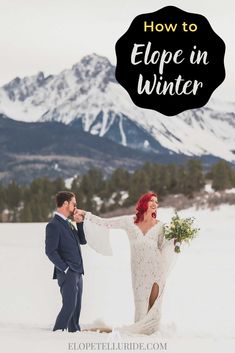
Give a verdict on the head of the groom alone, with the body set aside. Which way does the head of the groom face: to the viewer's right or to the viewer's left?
to the viewer's right

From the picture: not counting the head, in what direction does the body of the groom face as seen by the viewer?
to the viewer's right
